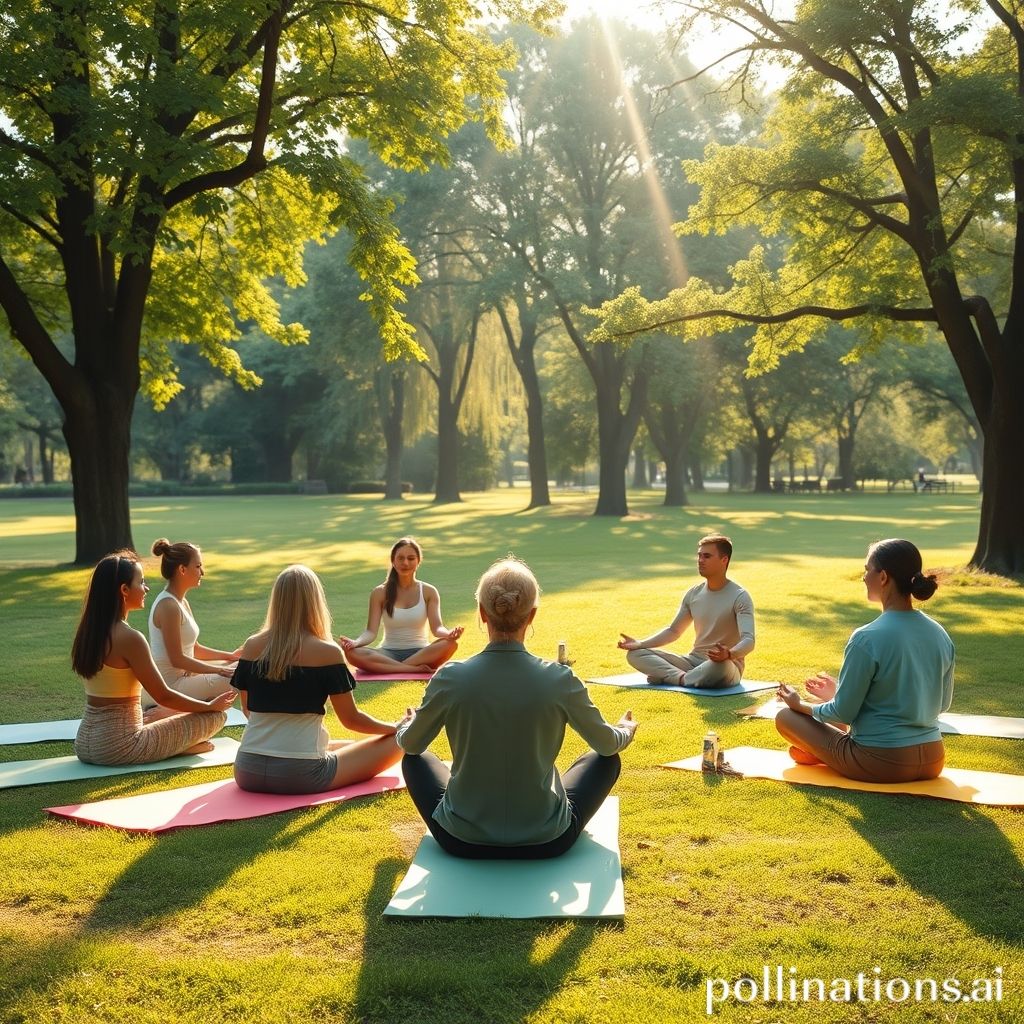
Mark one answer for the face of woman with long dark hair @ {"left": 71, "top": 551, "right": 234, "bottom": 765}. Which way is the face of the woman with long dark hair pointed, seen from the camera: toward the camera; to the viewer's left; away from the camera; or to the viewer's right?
to the viewer's right

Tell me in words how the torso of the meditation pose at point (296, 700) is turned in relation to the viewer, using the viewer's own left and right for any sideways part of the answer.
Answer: facing away from the viewer and to the right of the viewer

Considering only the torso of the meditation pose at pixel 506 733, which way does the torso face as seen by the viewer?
away from the camera

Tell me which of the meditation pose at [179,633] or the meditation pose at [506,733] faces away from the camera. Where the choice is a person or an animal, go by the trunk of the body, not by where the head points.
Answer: the meditation pose at [506,733]

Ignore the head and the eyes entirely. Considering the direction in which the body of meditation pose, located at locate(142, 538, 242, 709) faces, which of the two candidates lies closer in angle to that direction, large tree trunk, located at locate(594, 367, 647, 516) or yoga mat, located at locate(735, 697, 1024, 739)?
the yoga mat

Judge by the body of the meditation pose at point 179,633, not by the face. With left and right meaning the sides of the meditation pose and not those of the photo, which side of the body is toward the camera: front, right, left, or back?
right

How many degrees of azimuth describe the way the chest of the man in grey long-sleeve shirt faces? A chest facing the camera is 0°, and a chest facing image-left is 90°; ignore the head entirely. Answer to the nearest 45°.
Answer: approximately 45°

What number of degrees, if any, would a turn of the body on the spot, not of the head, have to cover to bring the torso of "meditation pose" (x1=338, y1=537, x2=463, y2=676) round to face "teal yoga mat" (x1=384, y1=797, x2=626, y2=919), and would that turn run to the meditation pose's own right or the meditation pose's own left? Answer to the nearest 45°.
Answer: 0° — they already face it

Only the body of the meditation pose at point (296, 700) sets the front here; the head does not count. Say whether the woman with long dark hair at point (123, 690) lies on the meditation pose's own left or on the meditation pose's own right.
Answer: on the meditation pose's own left

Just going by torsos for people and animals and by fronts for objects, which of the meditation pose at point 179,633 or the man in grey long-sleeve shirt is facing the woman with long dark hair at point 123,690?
the man in grey long-sleeve shirt

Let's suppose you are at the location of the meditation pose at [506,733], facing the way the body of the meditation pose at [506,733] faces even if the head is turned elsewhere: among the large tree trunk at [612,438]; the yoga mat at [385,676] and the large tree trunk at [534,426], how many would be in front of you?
3

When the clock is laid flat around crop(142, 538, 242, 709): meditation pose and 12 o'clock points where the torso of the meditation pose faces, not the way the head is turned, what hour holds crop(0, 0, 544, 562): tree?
The tree is roughly at 9 o'clock from the meditation pose.

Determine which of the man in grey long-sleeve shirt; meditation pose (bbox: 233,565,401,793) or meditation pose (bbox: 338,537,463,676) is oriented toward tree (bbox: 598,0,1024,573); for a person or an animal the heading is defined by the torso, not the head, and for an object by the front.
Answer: meditation pose (bbox: 233,565,401,793)

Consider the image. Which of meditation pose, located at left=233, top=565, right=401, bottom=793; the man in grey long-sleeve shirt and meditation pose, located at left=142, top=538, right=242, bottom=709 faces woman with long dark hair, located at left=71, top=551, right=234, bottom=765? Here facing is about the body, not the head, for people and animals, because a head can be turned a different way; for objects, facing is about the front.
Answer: the man in grey long-sleeve shirt
